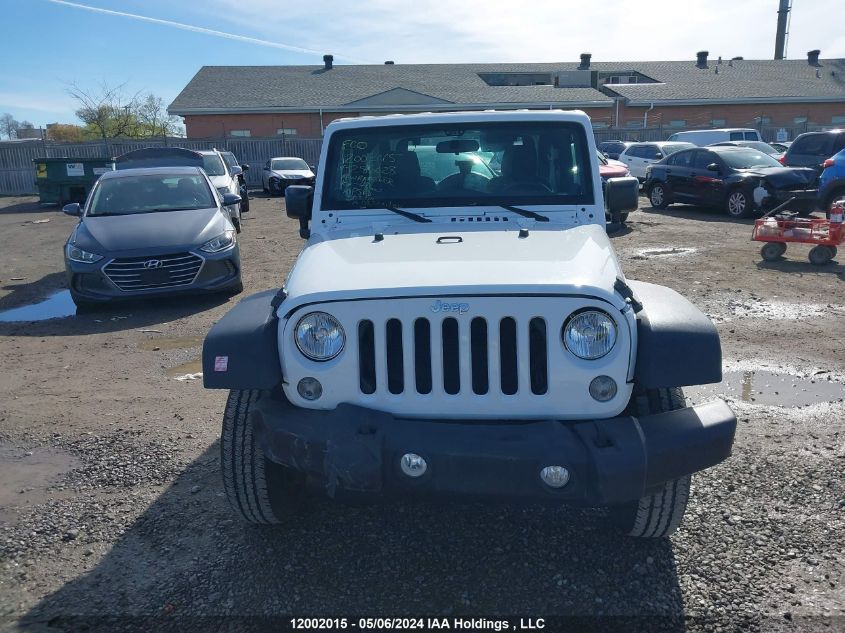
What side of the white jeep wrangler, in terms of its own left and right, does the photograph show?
front

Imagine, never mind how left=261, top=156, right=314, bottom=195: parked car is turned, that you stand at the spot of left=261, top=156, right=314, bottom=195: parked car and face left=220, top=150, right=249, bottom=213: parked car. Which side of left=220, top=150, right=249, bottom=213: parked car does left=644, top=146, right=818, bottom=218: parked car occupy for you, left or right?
left

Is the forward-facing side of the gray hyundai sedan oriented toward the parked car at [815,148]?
no

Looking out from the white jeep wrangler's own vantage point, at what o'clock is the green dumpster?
The green dumpster is roughly at 5 o'clock from the white jeep wrangler.

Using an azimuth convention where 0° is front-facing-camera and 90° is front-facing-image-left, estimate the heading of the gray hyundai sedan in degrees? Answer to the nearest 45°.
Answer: approximately 0°

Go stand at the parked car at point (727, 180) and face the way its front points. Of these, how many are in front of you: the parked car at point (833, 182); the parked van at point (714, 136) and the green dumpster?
1

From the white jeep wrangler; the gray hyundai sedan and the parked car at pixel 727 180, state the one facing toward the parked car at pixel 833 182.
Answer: the parked car at pixel 727 180

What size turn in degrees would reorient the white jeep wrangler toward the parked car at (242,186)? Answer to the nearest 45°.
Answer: approximately 180°

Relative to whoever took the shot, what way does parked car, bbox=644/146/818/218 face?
facing the viewer and to the right of the viewer

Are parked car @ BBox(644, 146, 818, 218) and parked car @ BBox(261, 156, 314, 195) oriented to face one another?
no

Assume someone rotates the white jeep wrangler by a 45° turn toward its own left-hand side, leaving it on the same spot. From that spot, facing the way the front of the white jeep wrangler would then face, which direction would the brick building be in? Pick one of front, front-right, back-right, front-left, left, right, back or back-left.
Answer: back-left

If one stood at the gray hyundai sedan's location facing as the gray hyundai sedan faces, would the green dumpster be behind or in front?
behind

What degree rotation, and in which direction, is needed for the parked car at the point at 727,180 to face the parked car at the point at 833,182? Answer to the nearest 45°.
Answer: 0° — it already faces it

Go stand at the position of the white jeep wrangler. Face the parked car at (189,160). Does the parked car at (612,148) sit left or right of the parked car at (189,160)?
right

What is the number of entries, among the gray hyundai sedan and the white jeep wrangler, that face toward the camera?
2

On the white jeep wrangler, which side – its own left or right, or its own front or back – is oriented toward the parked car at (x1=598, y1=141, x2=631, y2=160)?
back

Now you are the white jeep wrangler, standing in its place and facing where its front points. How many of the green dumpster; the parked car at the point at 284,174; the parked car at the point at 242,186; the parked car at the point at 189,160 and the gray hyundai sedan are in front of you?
0
